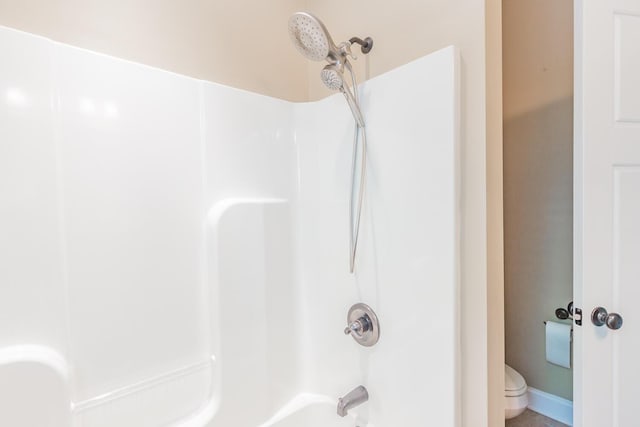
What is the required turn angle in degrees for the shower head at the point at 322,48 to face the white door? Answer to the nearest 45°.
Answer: approximately 135° to its left

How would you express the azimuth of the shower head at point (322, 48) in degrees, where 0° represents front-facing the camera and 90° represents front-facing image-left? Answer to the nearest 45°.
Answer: approximately 45°

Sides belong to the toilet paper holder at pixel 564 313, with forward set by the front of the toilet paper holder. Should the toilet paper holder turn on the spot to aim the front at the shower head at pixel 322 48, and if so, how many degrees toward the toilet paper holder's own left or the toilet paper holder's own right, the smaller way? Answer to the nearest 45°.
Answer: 0° — it already faces it
